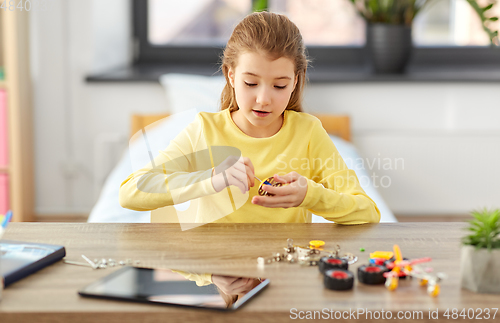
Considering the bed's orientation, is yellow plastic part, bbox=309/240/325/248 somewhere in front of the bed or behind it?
in front

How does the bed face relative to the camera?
toward the camera

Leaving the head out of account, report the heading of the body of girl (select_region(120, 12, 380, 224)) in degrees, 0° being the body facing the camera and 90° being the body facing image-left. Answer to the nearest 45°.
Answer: approximately 0°

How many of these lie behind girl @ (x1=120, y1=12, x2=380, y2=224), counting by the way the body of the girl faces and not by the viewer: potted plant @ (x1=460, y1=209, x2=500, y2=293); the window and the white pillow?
2

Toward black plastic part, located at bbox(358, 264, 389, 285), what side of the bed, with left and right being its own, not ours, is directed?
front

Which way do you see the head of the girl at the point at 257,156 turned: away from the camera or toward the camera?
toward the camera

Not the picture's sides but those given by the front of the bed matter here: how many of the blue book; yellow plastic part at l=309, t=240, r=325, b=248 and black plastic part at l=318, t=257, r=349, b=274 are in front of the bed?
3

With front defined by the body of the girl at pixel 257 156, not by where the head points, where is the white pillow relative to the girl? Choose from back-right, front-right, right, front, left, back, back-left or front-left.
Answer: back

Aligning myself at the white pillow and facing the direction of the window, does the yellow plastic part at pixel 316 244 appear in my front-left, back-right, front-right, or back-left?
back-right

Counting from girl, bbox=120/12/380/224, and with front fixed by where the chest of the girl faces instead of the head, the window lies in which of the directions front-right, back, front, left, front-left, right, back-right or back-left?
back

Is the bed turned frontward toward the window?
no

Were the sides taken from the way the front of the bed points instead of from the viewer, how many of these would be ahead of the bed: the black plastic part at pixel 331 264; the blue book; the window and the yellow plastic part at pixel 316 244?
3
